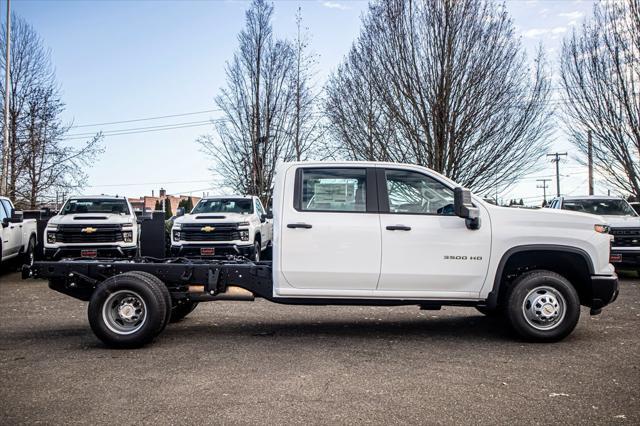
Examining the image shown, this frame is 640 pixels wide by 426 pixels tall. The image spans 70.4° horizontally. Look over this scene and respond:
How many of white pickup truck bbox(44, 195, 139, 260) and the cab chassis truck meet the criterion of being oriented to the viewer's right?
1

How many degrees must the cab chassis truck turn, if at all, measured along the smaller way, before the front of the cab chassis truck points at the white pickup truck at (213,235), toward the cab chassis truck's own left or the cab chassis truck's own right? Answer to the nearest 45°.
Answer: approximately 135° to the cab chassis truck's own left

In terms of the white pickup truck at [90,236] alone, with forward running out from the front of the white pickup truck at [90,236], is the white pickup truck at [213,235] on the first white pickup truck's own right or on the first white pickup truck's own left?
on the first white pickup truck's own left

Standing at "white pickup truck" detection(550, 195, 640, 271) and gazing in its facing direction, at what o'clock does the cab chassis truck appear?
The cab chassis truck is roughly at 2 o'clock from the white pickup truck.

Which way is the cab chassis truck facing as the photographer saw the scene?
facing to the right of the viewer

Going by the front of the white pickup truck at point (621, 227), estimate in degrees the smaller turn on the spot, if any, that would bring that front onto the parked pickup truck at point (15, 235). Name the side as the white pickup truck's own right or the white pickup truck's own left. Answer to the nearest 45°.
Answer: approximately 90° to the white pickup truck's own right

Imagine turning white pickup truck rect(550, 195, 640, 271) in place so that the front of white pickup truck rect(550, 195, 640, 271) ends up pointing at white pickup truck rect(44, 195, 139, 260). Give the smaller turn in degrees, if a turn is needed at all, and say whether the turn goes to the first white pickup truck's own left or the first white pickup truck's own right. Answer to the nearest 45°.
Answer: approximately 90° to the first white pickup truck's own right

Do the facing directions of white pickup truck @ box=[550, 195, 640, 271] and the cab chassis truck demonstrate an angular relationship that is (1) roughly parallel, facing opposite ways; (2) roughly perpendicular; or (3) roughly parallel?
roughly perpendicular

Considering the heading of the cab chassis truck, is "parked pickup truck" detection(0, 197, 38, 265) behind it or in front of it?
behind

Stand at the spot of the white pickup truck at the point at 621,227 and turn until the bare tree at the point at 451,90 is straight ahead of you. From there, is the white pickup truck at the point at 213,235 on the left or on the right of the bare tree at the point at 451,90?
left
